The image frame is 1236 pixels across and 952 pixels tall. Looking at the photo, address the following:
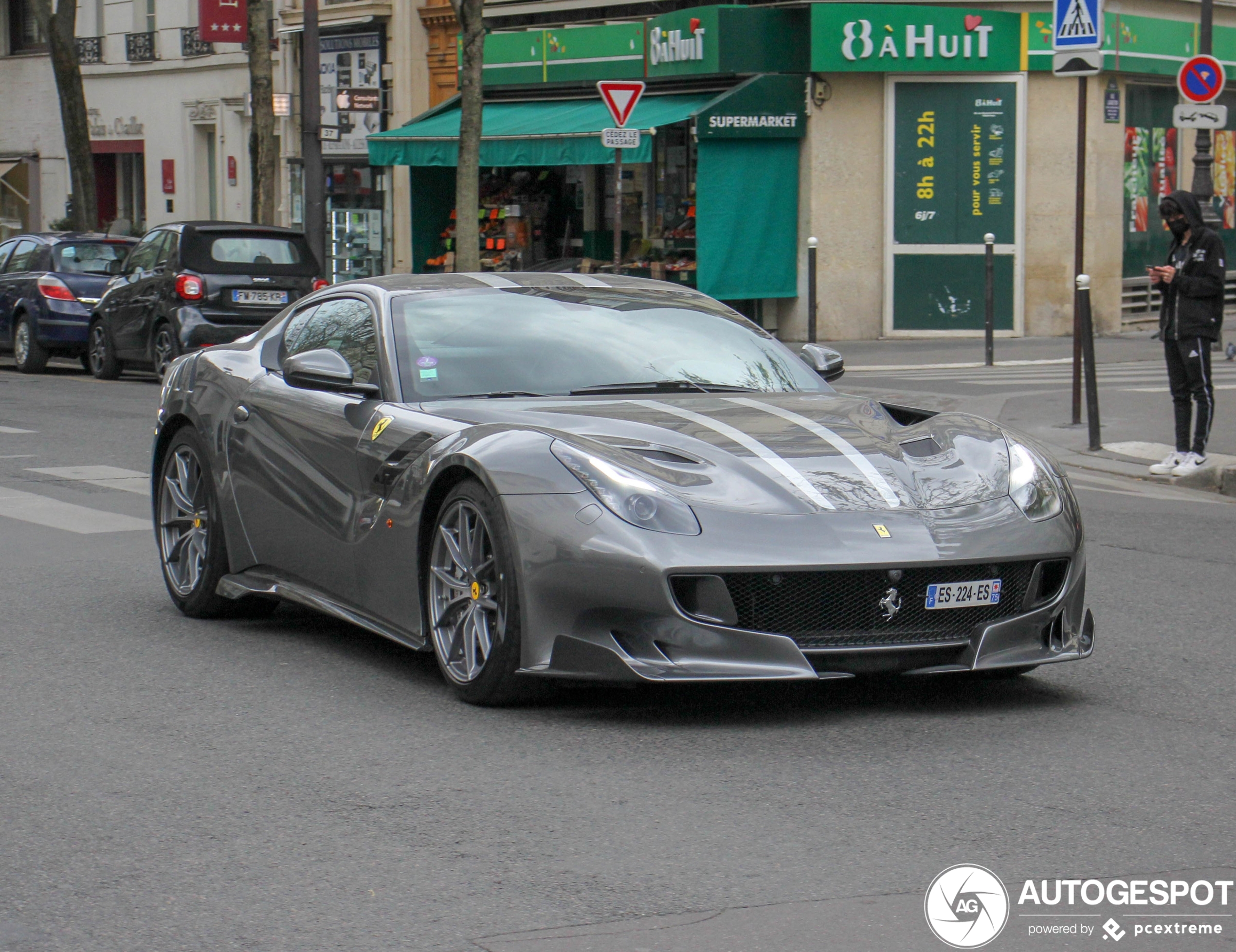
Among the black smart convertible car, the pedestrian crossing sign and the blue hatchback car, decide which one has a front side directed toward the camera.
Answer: the pedestrian crossing sign

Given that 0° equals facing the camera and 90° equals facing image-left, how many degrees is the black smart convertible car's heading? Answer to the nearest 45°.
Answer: approximately 135°

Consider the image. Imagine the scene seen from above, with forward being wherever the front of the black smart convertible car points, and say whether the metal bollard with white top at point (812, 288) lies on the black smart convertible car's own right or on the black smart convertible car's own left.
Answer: on the black smart convertible car's own right

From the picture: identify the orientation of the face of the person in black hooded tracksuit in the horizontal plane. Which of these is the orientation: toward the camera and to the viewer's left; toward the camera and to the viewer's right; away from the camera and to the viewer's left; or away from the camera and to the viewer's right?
toward the camera and to the viewer's left

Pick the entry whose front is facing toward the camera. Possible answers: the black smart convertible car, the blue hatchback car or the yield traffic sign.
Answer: the yield traffic sign

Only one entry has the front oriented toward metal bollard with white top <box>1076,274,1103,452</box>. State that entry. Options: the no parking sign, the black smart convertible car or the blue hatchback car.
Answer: the no parking sign

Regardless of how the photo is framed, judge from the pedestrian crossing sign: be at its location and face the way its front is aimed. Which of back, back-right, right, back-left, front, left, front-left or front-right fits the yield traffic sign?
back-right

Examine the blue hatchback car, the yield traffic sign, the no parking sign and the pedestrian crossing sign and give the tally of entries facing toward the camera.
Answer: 3

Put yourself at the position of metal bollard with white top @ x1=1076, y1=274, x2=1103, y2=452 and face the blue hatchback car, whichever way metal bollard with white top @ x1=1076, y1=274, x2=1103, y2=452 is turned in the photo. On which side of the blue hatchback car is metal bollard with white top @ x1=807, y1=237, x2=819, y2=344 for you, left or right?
right

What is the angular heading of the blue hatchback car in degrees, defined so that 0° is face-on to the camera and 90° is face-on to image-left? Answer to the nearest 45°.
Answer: approximately 135°
